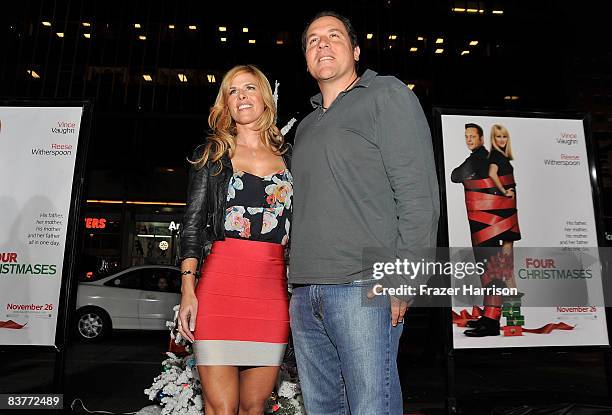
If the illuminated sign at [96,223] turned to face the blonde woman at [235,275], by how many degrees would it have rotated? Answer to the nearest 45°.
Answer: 0° — it already faces them

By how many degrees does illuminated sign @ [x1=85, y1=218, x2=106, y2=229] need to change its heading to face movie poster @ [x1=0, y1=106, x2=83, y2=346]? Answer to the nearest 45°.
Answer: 0° — it already faces it

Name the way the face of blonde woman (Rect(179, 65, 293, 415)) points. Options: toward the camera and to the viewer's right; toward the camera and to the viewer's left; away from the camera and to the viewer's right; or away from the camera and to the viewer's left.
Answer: toward the camera and to the viewer's right

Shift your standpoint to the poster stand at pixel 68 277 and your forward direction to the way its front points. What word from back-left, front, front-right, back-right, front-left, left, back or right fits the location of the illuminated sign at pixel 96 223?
back

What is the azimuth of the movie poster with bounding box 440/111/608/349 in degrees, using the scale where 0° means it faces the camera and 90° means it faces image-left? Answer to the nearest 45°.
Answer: approximately 0°

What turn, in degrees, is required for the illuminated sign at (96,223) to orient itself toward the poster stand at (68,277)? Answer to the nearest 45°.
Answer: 0° — it already faces it

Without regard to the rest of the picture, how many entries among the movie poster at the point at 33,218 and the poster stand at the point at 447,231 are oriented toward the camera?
2

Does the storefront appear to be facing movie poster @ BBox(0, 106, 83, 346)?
yes

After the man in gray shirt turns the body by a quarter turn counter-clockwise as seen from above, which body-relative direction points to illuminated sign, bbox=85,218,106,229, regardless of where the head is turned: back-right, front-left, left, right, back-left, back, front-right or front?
back

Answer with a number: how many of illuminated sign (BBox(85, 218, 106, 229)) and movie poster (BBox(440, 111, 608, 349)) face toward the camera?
2

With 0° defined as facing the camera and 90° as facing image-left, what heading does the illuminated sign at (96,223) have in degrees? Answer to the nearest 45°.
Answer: approximately 0°

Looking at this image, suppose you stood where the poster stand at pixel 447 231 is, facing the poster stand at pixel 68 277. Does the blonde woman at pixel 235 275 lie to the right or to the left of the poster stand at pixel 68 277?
left
